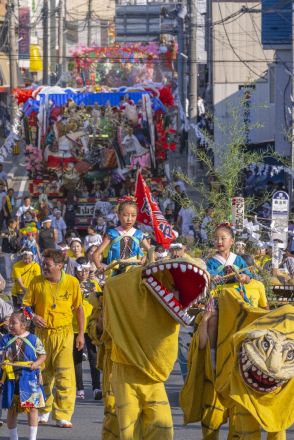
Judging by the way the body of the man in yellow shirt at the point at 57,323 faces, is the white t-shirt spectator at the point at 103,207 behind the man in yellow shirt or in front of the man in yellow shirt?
behind

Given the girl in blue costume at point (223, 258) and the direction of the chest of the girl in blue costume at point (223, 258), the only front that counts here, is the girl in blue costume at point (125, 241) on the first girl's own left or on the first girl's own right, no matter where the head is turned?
on the first girl's own right

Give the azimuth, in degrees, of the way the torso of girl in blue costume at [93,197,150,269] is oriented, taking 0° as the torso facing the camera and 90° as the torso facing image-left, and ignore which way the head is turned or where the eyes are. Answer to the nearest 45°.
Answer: approximately 0°

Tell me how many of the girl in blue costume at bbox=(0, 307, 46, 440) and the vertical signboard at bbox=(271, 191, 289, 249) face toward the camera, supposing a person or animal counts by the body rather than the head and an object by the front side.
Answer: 2

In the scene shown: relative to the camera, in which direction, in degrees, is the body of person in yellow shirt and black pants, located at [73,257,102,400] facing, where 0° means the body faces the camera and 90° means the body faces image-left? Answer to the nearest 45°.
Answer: approximately 0°
